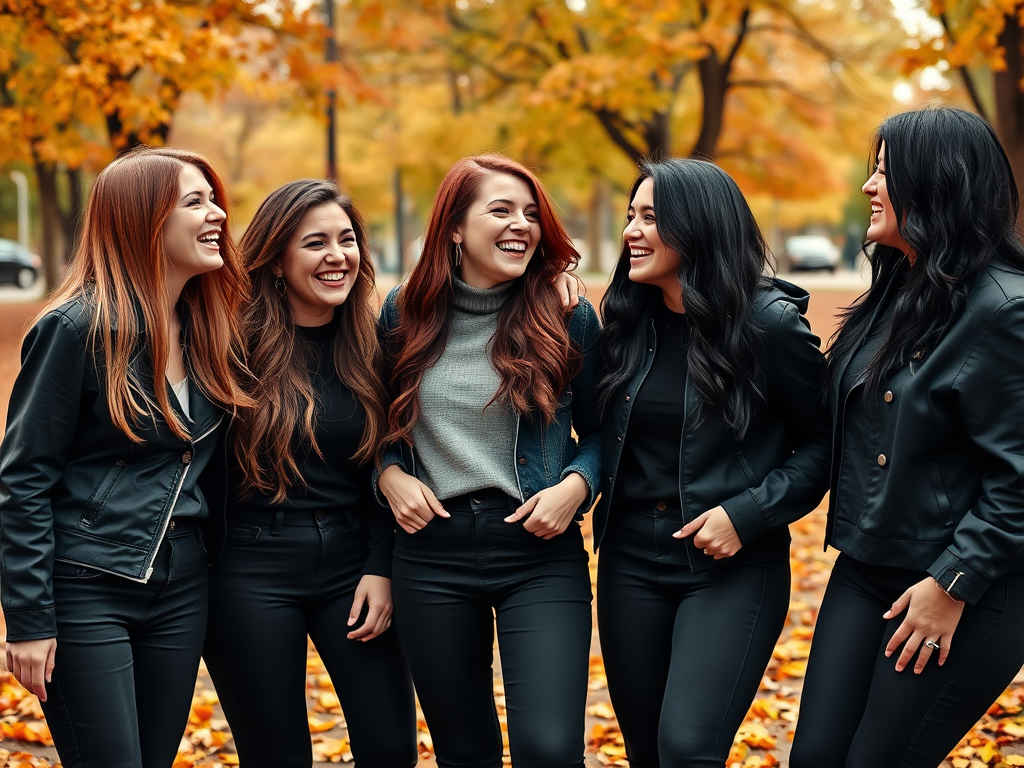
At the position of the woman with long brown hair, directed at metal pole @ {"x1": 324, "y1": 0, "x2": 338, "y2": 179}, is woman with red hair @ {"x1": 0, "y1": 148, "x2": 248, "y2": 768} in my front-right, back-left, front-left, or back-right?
back-left

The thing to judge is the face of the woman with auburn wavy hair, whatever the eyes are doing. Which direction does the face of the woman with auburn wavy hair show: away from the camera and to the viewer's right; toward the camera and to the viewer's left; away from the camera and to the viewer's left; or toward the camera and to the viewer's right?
toward the camera and to the viewer's right

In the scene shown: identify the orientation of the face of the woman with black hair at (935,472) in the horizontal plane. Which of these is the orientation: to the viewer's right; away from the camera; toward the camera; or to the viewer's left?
to the viewer's left

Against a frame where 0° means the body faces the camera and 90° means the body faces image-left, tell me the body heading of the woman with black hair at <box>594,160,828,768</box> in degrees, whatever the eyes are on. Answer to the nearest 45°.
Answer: approximately 45°

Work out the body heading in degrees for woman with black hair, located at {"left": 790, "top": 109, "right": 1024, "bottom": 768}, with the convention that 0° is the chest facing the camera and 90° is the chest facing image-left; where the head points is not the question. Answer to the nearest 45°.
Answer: approximately 45°

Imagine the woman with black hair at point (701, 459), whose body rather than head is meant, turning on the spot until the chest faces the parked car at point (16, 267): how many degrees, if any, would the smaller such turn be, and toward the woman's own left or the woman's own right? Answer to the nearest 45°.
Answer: approximately 90° to the woman's own right

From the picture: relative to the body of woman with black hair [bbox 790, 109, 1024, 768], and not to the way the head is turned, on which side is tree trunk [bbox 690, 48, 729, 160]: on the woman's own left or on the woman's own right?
on the woman's own right

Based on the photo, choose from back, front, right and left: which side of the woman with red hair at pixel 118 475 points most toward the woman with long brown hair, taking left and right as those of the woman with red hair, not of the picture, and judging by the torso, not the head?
left

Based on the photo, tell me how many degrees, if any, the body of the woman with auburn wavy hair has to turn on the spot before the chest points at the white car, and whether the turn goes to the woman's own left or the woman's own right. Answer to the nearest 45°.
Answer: approximately 180°

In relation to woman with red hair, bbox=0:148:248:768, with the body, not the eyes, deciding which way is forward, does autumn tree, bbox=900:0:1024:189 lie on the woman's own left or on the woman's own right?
on the woman's own left

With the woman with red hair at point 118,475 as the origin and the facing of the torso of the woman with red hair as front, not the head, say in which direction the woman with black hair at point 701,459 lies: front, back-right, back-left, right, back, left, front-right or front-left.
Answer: front-left
